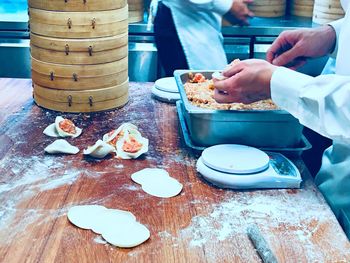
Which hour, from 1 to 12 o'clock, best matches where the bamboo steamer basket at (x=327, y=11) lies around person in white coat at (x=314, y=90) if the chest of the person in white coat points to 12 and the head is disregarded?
The bamboo steamer basket is roughly at 3 o'clock from the person in white coat.

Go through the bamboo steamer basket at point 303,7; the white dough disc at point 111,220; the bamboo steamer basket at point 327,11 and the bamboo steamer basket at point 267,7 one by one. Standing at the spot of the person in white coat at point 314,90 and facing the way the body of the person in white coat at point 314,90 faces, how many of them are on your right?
3

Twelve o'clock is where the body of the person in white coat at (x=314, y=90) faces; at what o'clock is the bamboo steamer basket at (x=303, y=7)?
The bamboo steamer basket is roughly at 3 o'clock from the person in white coat.

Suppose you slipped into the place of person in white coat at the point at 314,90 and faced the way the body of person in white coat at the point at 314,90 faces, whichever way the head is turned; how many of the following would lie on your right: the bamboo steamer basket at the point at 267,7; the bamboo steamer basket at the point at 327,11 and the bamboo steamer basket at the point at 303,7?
3

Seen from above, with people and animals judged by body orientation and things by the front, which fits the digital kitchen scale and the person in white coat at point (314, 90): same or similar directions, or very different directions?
very different directions

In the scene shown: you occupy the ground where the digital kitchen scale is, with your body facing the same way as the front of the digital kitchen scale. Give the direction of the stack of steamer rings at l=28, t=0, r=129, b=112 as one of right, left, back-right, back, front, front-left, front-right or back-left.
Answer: back-left

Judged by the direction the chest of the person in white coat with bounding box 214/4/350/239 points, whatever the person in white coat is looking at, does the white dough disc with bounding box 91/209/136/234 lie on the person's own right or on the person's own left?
on the person's own left

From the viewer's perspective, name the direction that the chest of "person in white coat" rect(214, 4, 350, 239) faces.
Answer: to the viewer's left

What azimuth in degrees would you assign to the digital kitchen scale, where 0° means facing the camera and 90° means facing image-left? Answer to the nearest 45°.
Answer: approximately 270°

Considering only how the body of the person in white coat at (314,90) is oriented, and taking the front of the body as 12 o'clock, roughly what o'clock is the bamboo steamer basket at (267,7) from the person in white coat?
The bamboo steamer basket is roughly at 3 o'clock from the person in white coat.
